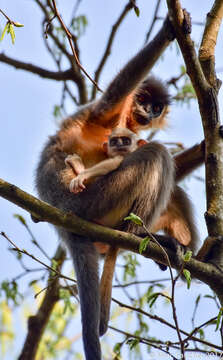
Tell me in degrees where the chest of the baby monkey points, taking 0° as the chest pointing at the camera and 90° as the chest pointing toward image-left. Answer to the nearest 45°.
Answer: approximately 45°
